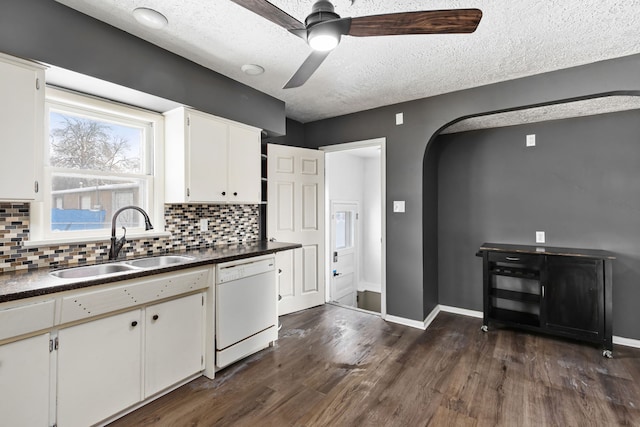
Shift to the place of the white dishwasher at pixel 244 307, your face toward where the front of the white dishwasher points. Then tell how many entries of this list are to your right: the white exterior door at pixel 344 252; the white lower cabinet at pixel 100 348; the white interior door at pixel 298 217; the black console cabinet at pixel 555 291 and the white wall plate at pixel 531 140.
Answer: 1

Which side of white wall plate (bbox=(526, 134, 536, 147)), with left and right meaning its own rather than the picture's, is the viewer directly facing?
front

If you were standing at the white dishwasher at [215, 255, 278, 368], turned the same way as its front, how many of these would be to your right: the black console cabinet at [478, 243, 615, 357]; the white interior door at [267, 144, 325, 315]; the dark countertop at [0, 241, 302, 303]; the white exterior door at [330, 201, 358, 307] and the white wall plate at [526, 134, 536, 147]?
1

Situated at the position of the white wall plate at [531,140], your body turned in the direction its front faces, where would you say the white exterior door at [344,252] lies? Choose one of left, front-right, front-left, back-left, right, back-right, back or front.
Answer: right

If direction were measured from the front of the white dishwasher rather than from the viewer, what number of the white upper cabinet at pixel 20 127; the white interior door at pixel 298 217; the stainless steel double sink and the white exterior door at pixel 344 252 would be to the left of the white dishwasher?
2

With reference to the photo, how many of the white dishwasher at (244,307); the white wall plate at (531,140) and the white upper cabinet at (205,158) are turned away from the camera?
0

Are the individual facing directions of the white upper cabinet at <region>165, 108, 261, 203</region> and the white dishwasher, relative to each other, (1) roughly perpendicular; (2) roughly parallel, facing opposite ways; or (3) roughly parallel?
roughly parallel

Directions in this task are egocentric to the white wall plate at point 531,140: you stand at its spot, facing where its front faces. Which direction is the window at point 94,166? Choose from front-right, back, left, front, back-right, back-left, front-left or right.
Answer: front-right

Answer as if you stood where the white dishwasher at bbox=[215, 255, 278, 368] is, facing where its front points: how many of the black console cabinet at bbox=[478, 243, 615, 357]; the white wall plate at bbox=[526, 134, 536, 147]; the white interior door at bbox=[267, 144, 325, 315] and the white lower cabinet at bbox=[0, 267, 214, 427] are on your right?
1

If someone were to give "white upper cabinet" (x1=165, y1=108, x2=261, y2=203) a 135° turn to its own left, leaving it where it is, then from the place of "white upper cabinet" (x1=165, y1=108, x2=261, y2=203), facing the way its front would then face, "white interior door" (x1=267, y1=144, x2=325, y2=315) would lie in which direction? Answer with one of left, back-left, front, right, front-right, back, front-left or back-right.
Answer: front-right

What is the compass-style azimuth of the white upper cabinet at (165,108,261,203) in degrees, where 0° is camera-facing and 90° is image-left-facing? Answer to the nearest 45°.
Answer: approximately 315°
